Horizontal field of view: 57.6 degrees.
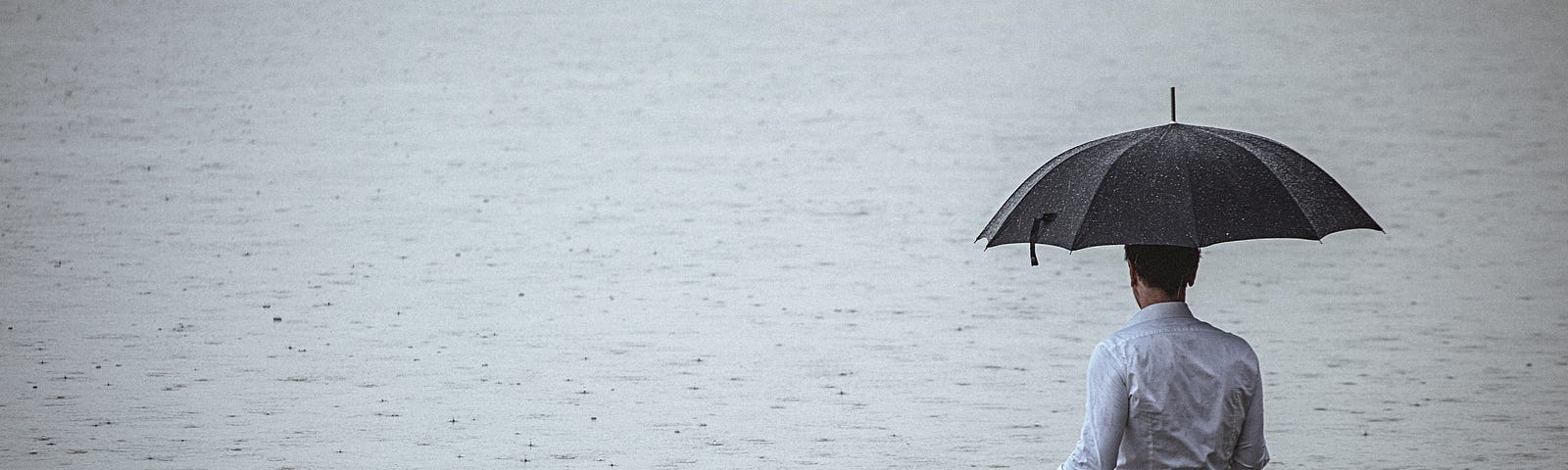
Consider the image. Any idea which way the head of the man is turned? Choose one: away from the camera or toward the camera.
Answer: away from the camera

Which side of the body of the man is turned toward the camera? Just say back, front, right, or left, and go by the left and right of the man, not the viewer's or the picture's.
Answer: back
